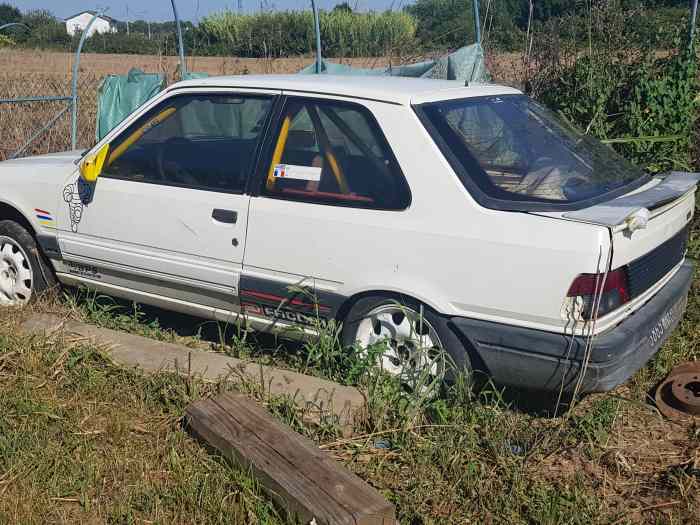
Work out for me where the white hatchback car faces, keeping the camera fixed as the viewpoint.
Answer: facing away from the viewer and to the left of the viewer

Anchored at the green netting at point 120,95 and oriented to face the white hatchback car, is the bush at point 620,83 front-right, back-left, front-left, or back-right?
front-left

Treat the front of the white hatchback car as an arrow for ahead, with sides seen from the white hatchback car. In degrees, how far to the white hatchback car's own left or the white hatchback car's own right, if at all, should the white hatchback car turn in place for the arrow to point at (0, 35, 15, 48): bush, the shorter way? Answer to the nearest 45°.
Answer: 0° — it already faces it

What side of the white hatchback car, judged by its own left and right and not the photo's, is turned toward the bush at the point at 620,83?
right

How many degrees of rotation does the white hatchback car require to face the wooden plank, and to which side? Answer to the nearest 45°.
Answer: approximately 135° to its left

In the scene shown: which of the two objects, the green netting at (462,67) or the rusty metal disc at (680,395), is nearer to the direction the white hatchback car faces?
the green netting

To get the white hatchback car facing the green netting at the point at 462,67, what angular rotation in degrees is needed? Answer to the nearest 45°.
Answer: approximately 45° to its right

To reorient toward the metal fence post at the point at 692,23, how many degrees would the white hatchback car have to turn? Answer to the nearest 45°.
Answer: approximately 90° to its right

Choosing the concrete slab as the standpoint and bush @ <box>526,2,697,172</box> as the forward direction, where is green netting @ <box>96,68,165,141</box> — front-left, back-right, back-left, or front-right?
front-left
